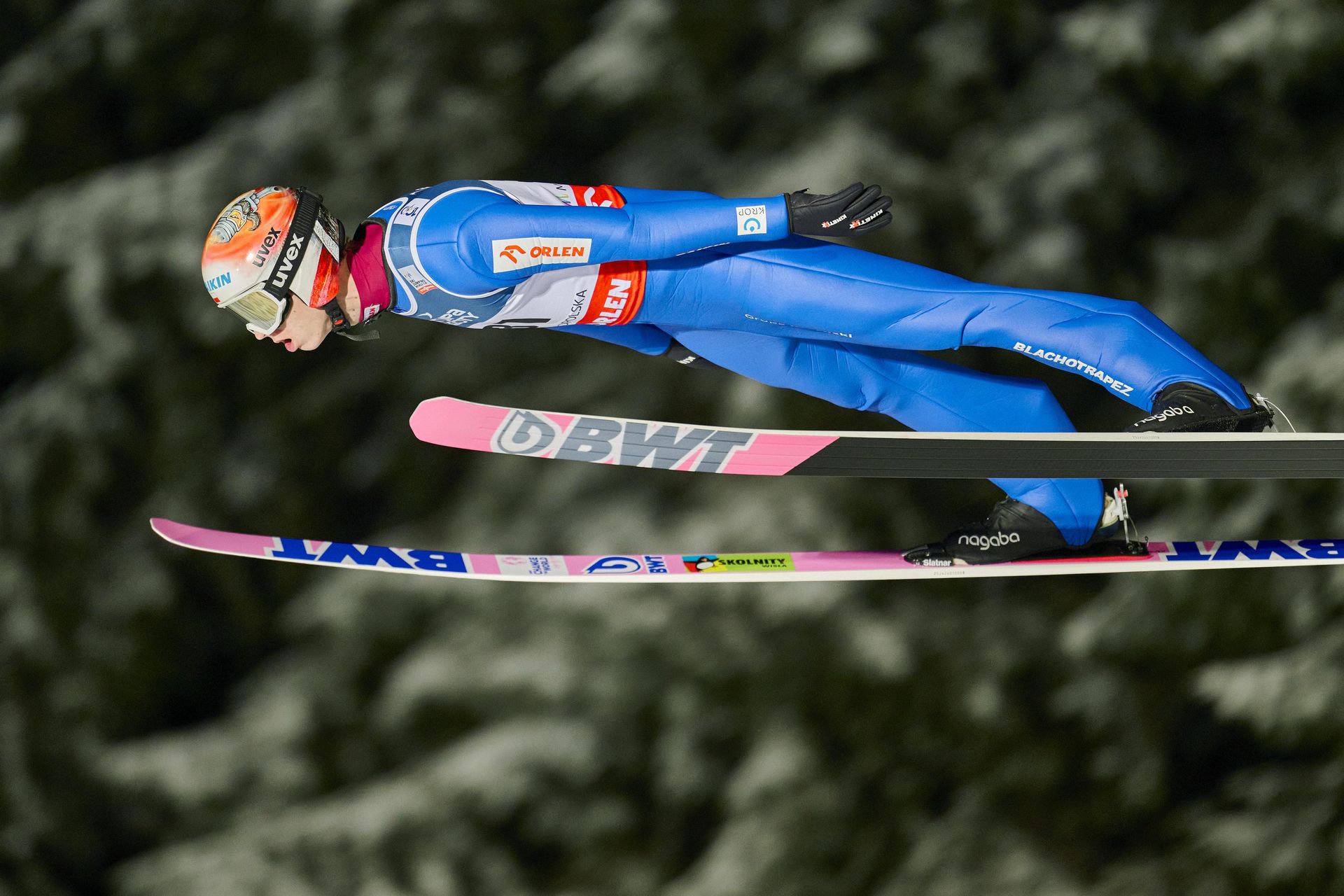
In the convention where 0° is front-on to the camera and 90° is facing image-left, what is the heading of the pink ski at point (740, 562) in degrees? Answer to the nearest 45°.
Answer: approximately 90°
